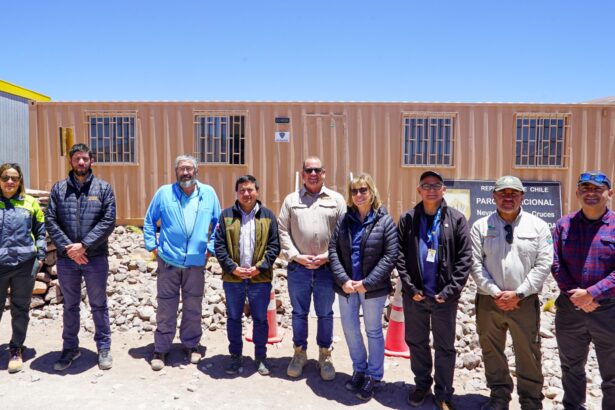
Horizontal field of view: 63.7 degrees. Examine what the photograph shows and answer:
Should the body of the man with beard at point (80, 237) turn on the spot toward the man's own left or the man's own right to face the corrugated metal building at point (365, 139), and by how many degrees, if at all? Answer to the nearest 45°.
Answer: approximately 135° to the man's own left

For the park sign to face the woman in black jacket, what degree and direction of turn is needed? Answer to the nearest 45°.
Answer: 0° — it already faces them

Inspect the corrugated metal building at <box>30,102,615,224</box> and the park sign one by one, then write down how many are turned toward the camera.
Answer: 2

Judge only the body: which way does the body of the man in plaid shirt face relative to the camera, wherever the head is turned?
toward the camera

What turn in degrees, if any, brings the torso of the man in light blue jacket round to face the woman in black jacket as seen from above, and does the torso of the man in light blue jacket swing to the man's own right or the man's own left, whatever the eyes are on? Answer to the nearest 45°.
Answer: approximately 45° to the man's own left

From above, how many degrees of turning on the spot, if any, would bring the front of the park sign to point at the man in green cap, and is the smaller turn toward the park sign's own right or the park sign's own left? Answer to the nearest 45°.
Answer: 0° — it already faces them

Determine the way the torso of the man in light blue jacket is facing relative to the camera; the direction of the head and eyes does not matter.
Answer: toward the camera

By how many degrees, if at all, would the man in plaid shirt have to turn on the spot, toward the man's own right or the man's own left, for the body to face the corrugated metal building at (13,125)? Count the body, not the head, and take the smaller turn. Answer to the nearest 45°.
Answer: approximately 90° to the man's own right

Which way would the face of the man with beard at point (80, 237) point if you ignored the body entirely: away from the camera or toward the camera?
toward the camera

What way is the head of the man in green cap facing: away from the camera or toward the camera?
toward the camera

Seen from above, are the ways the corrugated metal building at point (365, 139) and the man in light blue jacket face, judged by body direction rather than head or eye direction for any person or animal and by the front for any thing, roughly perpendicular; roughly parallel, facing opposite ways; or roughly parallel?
roughly parallel

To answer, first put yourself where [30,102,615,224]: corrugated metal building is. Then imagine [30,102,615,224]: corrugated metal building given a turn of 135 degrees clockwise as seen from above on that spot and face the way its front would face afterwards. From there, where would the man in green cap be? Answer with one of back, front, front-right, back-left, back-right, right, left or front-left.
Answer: back-left

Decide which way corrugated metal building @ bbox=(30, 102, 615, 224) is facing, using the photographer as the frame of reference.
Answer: facing the viewer

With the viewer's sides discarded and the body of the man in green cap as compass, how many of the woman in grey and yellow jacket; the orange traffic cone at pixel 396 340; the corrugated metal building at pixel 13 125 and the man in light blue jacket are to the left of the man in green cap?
0

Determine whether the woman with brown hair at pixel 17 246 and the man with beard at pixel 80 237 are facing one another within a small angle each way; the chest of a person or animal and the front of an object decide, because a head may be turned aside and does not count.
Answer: no

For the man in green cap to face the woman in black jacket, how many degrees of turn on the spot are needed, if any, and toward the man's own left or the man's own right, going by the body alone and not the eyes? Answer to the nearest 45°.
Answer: approximately 90° to the man's own right
